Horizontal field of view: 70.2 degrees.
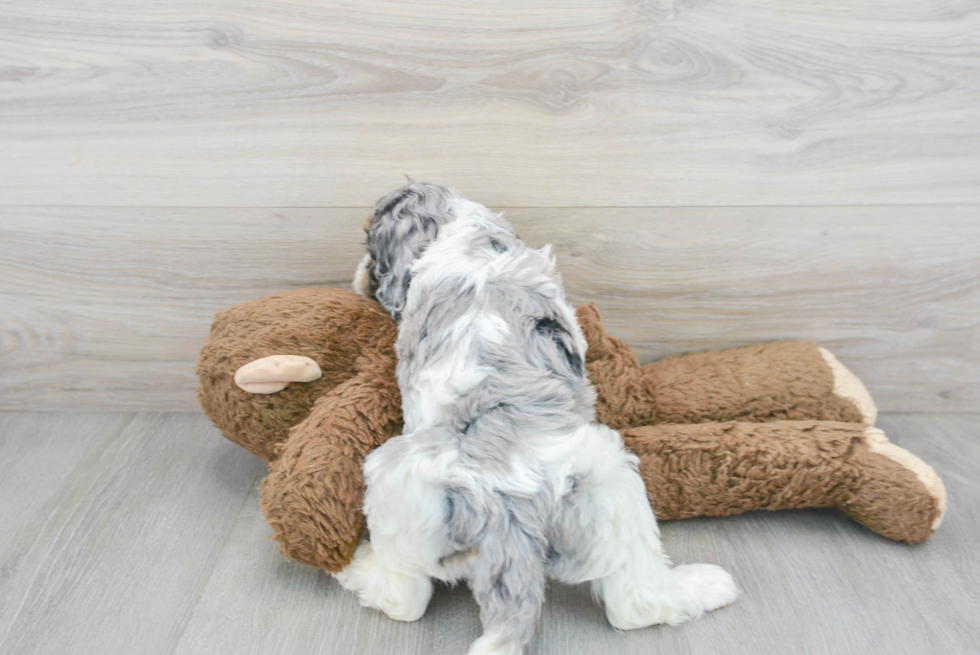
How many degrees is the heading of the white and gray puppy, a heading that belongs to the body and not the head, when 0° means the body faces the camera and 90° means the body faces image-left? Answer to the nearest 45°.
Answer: approximately 180°
